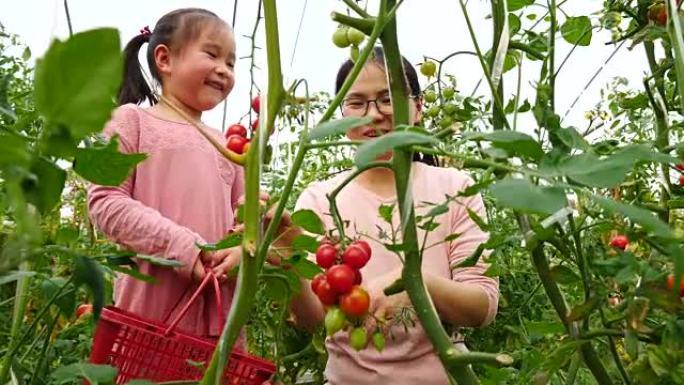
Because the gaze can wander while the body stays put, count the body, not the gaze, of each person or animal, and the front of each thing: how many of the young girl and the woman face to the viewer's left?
0

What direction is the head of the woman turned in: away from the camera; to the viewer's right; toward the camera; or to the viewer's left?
toward the camera

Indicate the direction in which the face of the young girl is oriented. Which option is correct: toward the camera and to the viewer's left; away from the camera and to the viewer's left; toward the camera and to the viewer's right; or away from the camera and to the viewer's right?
toward the camera and to the viewer's right

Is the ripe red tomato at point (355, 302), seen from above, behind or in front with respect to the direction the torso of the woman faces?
in front

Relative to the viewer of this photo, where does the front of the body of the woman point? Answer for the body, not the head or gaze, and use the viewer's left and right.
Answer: facing the viewer

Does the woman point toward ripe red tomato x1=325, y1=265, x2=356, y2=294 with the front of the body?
yes

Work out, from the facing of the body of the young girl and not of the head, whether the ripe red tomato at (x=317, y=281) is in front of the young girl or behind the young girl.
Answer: in front

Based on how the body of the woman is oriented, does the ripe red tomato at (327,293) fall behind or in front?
in front

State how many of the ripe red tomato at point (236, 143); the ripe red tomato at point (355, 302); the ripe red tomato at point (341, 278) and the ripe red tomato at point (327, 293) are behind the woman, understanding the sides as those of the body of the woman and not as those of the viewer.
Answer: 0
